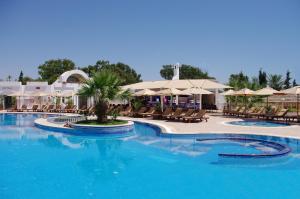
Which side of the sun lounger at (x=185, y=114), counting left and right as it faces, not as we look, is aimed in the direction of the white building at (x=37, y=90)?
right

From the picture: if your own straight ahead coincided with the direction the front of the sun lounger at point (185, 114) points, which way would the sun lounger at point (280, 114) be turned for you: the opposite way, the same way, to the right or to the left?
the same way

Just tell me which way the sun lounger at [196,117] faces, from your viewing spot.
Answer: facing the viewer and to the left of the viewer

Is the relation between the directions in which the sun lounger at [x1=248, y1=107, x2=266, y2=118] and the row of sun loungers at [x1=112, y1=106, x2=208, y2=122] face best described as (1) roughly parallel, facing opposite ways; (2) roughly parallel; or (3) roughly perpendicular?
roughly parallel

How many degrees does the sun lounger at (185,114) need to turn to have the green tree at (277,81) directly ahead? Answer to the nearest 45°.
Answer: approximately 180°

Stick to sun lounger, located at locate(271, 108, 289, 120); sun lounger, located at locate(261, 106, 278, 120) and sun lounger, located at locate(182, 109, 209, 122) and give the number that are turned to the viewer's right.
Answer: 0

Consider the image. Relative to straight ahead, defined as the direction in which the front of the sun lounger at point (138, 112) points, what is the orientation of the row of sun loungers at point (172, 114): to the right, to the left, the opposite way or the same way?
the same way

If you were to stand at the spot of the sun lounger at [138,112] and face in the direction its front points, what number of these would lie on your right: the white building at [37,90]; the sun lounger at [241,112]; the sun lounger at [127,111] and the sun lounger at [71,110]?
3

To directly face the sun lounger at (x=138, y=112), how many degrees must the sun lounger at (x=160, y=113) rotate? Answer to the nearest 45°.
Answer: approximately 90° to its right

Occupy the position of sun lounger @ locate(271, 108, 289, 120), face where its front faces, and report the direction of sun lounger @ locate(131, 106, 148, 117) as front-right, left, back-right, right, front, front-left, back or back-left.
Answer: front-right

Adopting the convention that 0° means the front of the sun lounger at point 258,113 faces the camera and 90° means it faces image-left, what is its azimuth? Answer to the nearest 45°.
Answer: approximately 45°

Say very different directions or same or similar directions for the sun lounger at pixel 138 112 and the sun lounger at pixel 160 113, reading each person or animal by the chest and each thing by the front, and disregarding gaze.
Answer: same or similar directions

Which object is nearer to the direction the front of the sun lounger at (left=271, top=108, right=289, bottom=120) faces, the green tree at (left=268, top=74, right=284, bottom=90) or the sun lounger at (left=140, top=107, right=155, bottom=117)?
the sun lounger

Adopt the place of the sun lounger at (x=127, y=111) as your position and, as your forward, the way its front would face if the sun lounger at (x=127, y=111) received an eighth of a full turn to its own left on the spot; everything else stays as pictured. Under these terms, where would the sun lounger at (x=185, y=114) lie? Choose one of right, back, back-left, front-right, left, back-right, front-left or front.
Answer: front-left

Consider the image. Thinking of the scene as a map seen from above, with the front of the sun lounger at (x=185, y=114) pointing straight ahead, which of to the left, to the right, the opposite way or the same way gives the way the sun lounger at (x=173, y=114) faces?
the same way
